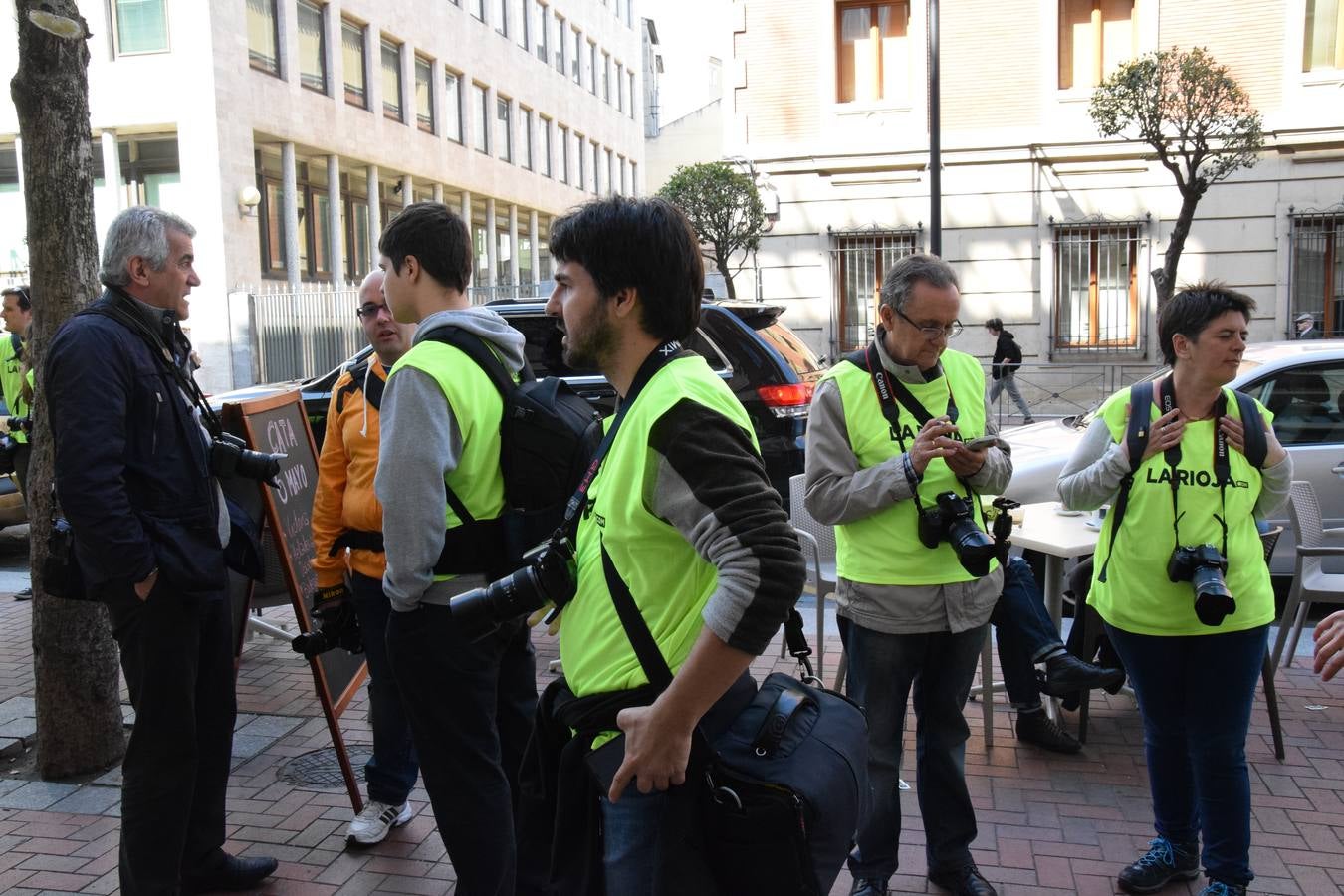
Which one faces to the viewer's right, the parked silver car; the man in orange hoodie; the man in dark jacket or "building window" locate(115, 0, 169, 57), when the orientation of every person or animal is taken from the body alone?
the man in dark jacket

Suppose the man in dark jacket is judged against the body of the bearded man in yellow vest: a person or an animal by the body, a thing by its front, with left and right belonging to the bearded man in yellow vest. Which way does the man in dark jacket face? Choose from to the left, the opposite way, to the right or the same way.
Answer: the opposite way

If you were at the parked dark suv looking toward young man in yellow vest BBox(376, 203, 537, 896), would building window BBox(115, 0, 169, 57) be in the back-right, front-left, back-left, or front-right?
back-right

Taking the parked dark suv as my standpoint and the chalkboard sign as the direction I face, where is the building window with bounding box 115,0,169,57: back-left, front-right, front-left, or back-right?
back-right

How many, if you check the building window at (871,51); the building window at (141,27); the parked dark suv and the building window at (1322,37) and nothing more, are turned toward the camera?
3

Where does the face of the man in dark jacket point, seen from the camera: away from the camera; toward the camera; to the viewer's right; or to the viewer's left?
to the viewer's right

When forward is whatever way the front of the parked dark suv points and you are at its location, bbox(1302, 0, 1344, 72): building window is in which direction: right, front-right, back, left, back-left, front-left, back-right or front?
back-right

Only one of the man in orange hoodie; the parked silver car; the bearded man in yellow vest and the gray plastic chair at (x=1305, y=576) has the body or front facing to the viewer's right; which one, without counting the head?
the gray plastic chair

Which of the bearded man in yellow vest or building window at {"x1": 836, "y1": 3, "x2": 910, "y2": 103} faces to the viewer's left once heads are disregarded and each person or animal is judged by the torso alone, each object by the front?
the bearded man in yellow vest
